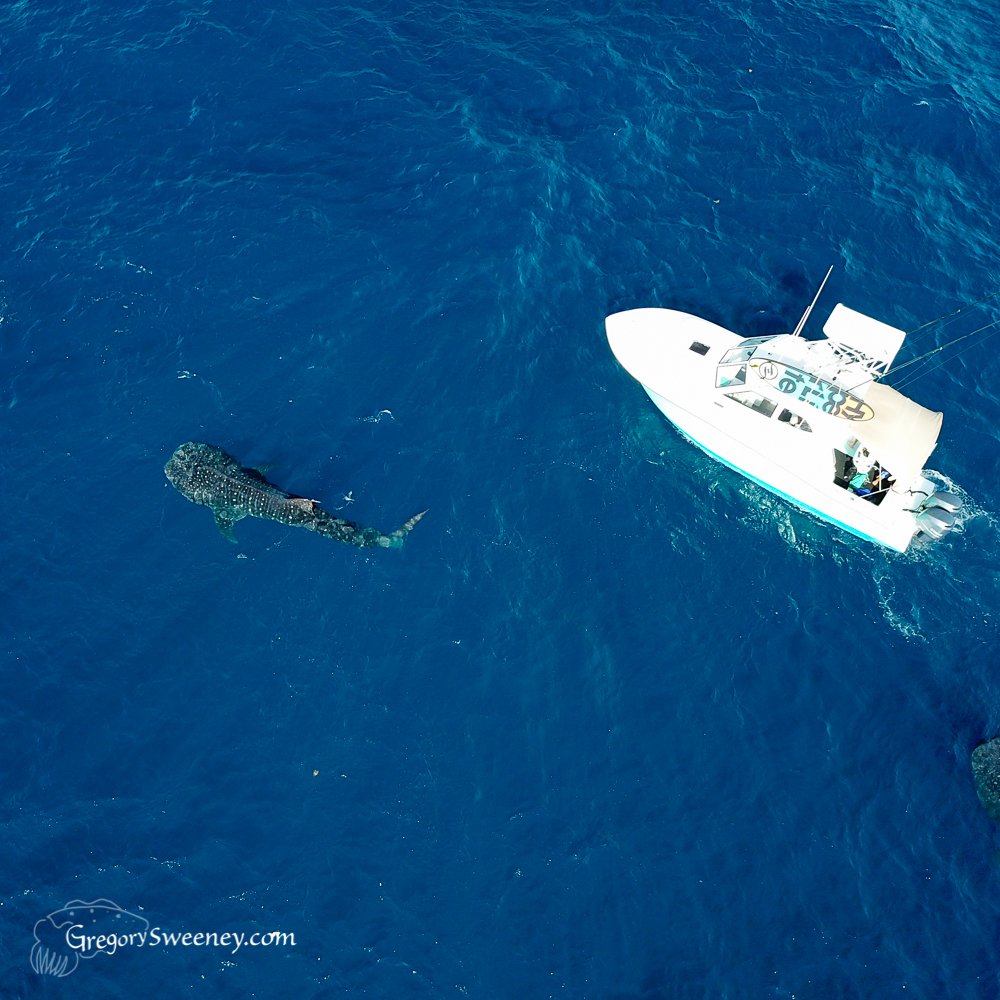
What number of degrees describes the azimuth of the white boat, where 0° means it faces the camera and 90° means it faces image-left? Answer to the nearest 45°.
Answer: approximately 135°

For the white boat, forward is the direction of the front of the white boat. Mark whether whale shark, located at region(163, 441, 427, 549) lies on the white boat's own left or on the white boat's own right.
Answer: on the white boat's own left
